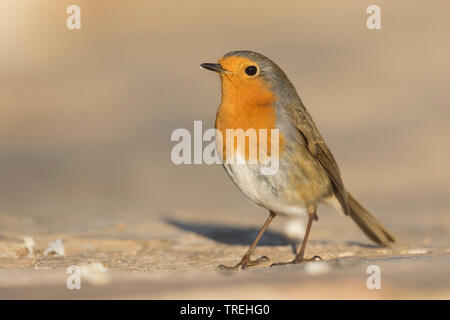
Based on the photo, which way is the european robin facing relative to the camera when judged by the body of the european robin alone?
to the viewer's left
